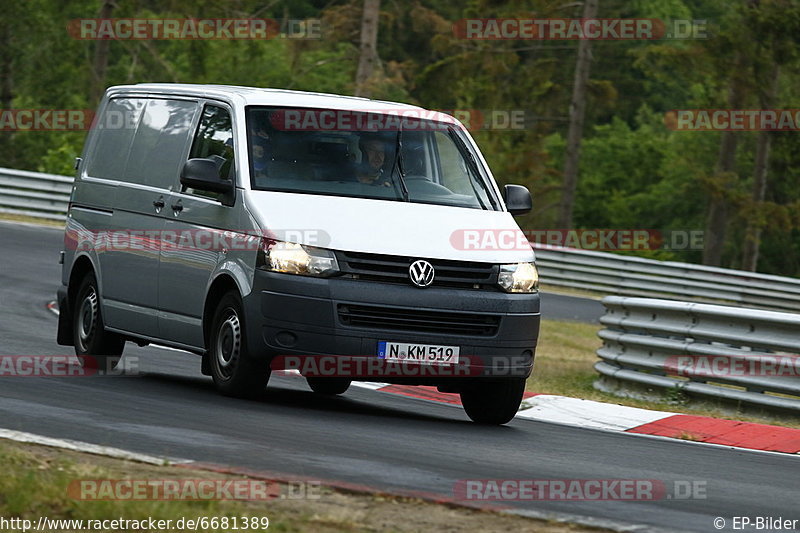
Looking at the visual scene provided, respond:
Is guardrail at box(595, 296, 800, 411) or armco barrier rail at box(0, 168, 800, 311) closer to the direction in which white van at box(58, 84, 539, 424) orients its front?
the guardrail

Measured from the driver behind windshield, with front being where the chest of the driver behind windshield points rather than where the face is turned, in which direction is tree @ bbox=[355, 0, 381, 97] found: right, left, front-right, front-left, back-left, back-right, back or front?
back-left

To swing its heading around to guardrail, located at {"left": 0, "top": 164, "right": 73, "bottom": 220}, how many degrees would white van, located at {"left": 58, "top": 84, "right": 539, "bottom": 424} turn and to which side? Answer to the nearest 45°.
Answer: approximately 135° to its left

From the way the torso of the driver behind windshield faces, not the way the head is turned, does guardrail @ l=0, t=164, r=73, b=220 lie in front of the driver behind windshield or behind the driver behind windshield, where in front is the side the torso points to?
behind

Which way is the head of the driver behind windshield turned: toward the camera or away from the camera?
toward the camera

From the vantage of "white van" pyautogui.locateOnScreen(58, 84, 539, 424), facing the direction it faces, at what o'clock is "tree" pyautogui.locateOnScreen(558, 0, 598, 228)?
The tree is roughly at 8 o'clock from the white van.

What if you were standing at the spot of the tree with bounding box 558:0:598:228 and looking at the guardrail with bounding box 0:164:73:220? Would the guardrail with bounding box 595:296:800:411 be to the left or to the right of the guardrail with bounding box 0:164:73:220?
left

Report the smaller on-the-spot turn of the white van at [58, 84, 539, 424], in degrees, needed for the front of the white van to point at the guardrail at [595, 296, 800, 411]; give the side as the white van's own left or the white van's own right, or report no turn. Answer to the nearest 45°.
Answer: approximately 90° to the white van's own left

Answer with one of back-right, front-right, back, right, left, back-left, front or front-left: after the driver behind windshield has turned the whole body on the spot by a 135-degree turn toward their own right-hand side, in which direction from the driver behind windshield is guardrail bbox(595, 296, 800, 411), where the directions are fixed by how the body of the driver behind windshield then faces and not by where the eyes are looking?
back-right

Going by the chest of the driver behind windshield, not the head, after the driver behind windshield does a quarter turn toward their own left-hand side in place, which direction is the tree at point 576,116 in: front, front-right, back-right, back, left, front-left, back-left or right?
front-left

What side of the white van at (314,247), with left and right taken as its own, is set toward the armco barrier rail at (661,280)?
left

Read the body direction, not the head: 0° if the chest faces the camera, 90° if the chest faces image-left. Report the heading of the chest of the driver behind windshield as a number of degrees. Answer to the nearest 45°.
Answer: approximately 315°

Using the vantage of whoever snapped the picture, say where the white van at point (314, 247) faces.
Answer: facing the viewer and to the right of the viewer
